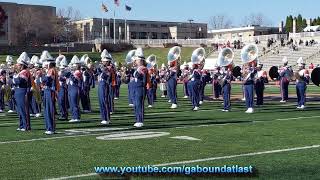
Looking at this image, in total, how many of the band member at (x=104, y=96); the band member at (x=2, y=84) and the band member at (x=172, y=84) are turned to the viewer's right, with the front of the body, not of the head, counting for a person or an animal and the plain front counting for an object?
0

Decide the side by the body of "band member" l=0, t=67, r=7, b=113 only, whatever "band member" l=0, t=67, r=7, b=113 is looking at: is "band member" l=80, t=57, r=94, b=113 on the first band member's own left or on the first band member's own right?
on the first band member's own left

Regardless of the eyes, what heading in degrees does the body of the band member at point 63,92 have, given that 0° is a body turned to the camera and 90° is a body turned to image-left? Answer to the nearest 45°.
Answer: approximately 45°

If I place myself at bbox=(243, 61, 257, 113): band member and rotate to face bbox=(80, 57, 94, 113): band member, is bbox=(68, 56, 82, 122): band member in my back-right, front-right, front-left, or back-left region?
front-left

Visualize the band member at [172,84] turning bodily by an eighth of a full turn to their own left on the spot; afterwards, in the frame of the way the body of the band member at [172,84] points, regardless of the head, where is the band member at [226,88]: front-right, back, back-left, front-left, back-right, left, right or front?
front-left

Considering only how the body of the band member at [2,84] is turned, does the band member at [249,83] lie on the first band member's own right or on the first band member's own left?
on the first band member's own left

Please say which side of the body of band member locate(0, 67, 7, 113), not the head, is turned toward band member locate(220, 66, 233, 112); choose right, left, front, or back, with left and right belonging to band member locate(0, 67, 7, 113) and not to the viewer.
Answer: left

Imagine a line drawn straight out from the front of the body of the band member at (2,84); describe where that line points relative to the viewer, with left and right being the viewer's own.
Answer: facing the viewer and to the left of the viewer
